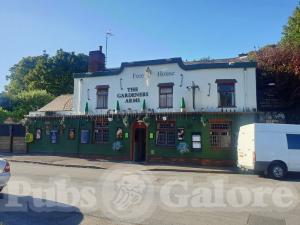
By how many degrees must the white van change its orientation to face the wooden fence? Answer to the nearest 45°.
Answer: approximately 135° to its left

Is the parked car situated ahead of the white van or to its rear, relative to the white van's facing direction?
to the rear

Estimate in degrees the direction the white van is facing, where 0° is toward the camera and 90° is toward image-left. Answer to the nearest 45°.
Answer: approximately 225°

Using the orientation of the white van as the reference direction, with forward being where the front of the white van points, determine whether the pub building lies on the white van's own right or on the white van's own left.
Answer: on the white van's own left
